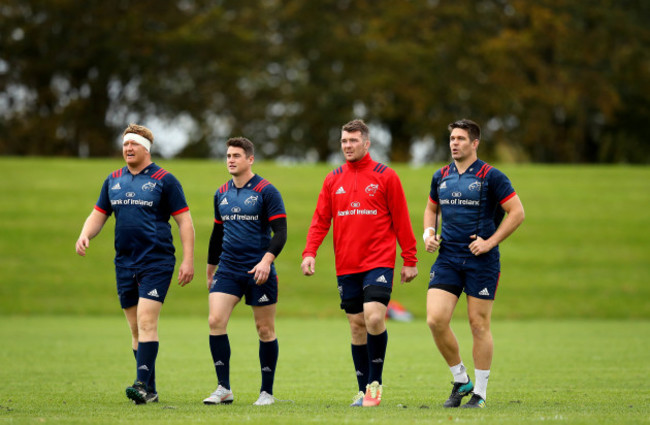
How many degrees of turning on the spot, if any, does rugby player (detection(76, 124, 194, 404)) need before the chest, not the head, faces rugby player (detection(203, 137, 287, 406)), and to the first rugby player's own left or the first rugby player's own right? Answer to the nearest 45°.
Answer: approximately 135° to the first rugby player's own left

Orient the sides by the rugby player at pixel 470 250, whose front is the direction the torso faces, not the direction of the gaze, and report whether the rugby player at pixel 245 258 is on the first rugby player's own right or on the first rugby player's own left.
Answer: on the first rugby player's own right

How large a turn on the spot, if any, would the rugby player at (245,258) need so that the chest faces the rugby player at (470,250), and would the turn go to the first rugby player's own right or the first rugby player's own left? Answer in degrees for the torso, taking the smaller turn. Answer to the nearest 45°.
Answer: approximately 135° to the first rugby player's own left

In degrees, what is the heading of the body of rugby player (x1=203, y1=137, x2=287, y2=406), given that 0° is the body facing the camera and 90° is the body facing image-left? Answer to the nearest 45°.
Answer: approximately 45°

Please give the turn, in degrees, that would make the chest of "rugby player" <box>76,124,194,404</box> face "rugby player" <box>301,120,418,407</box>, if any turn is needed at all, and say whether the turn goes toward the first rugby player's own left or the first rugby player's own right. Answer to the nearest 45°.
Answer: approximately 135° to the first rugby player's own left

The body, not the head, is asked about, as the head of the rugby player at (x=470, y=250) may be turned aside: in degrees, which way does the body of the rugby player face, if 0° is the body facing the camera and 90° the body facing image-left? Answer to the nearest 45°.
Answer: approximately 45°

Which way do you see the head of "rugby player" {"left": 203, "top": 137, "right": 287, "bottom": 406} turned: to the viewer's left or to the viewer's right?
to the viewer's left

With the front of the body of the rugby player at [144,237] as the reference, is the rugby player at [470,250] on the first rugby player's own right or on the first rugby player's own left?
on the first rugby player's own left

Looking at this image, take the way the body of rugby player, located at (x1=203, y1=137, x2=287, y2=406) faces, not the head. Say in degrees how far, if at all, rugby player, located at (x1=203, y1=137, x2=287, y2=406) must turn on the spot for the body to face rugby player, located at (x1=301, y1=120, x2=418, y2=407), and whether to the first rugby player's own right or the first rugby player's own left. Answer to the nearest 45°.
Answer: approximately 135° to the first rugby player's own left
